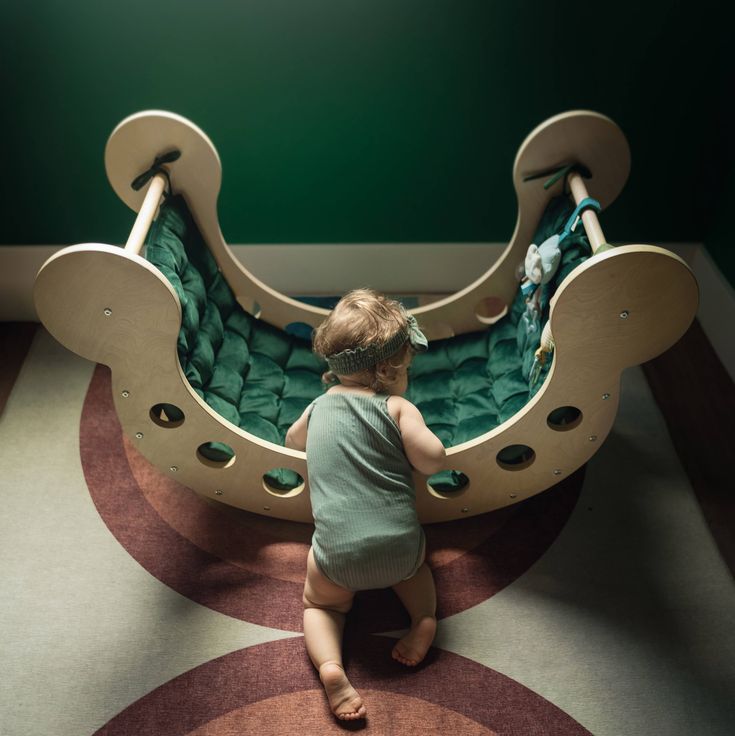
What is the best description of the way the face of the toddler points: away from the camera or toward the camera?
away from the camera

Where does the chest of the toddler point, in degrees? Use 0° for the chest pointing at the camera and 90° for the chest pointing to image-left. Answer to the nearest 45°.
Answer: approximately 180°
